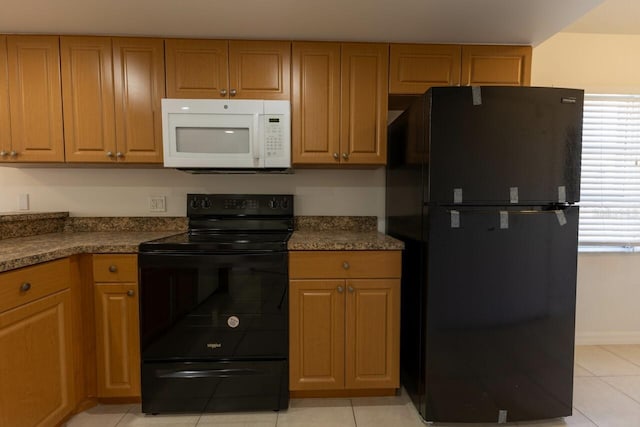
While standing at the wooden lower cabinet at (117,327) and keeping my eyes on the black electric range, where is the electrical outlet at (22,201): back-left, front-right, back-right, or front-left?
back-left

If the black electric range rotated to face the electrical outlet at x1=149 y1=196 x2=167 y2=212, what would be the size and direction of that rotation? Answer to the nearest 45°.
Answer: approximately 135° to its right

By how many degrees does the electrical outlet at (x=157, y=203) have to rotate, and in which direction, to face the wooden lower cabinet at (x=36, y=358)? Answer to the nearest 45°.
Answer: approximately 45° to its right

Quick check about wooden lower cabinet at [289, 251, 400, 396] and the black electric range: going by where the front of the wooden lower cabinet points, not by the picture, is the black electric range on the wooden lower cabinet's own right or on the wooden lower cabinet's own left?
on the wooden lower cabinet's own right

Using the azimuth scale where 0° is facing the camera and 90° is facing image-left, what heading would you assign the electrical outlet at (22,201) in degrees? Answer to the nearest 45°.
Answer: approximately 0°

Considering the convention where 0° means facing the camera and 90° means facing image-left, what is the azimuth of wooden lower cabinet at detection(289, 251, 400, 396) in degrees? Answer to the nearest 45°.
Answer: approximately 0°
